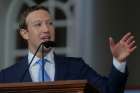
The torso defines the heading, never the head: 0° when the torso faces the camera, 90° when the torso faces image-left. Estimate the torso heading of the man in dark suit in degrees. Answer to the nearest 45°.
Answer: approximately 0°

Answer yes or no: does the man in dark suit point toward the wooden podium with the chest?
yes
